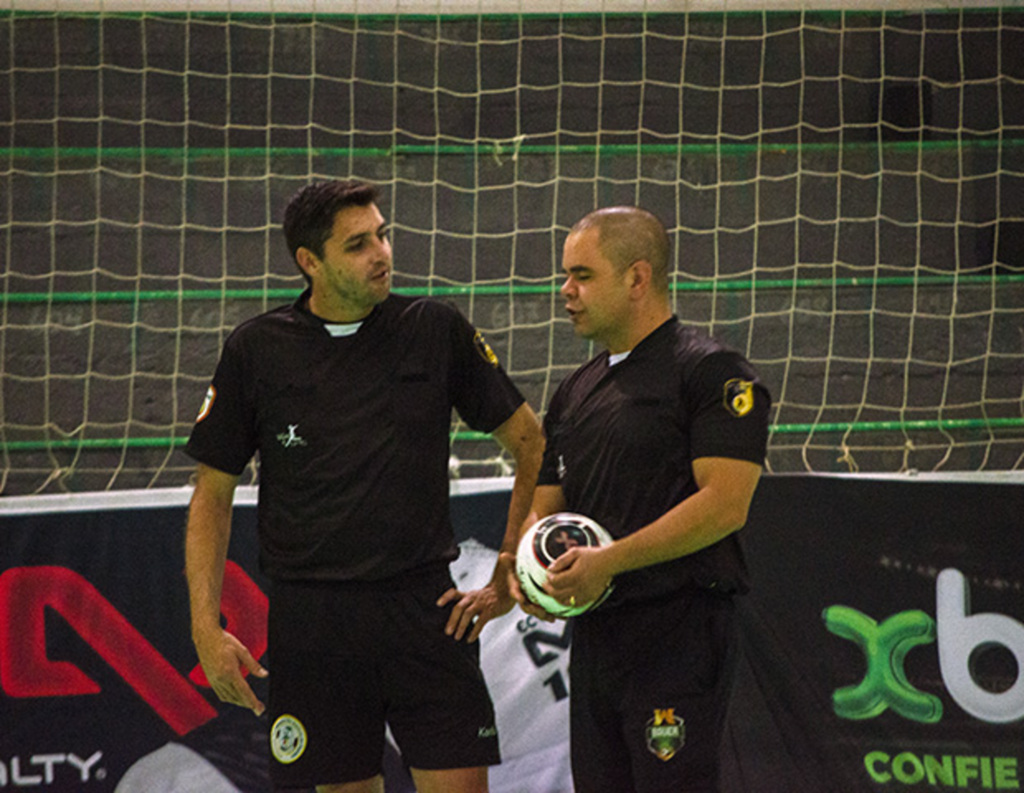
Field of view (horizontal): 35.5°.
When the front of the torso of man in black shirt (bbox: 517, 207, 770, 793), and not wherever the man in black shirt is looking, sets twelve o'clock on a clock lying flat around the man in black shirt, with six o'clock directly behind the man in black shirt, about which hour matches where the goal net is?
The goal net is roughly at 4 o'clock from the man in black shirt.

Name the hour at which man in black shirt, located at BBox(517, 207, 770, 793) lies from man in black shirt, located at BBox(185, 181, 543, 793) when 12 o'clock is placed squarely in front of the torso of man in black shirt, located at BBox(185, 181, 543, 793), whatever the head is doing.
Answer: man in black shirt, located at BBox(517, 207, 770, 793) is roughly at 10 o'clock from man in black shirt, located at BBox(185, 181, 543, 793).

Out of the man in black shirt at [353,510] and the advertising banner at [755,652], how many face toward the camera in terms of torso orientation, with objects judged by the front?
2

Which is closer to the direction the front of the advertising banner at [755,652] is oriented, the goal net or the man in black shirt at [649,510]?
the man in black shirt

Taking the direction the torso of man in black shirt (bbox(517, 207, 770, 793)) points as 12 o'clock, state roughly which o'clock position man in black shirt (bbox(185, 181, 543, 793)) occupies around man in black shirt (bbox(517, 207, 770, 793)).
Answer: man in black shirt (bbox(185, 181, 543, 793)) is roughly at 2 o'clock from man in black shirt (bbox(517, 207, 770, 793)).

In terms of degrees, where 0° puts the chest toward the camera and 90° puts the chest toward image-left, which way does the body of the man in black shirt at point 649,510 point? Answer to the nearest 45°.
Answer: approximately 45°

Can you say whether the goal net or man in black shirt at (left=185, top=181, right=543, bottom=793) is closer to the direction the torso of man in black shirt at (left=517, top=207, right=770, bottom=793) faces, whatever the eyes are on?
the man in black shirt

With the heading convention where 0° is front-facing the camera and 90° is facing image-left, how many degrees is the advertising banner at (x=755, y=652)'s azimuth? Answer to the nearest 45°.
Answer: approximately 0°

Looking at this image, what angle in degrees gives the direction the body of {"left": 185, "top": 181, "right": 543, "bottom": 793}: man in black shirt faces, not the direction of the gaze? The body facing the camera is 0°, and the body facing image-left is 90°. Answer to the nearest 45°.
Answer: approximately 0°

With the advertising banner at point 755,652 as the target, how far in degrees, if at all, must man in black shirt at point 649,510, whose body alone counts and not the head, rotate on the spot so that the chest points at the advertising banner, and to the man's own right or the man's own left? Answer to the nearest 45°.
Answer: approximately 135° to the man's own right

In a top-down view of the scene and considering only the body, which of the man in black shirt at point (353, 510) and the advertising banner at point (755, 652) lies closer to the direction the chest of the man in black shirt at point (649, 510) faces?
the man in black shirt
